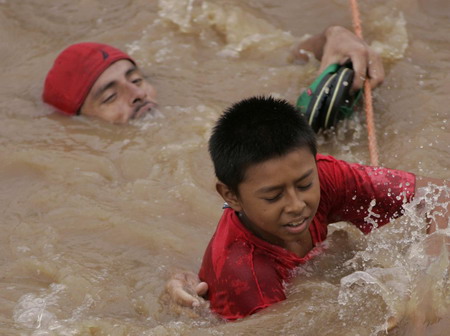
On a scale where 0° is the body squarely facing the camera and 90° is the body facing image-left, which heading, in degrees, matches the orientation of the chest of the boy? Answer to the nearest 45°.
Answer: approximately 315°

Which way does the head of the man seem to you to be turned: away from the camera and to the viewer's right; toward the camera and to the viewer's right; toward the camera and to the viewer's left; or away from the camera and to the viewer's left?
toward the camera and to the viewer's right

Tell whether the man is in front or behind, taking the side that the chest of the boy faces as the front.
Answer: behind
